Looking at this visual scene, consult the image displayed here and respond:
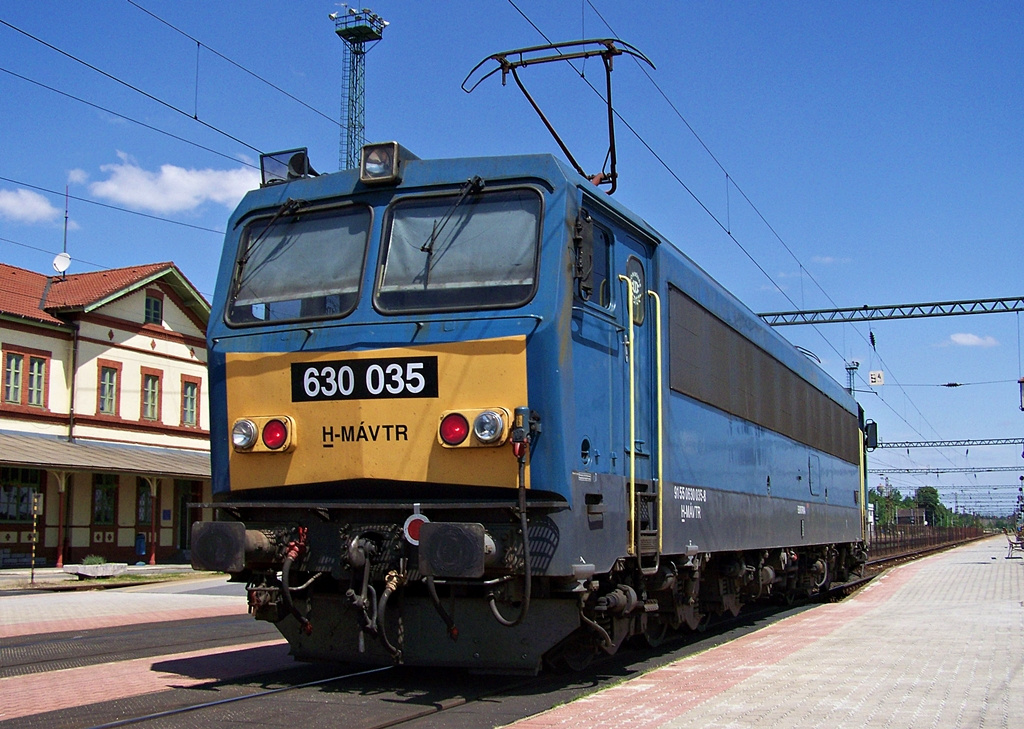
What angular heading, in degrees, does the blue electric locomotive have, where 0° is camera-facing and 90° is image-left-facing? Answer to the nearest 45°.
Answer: approximately 45°

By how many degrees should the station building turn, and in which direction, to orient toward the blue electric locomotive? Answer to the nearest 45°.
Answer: approximately 45° to its right

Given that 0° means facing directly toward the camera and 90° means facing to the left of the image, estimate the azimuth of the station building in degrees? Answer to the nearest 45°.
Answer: approximately 315°

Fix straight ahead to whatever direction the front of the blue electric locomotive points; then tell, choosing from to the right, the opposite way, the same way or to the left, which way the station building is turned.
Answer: to the left

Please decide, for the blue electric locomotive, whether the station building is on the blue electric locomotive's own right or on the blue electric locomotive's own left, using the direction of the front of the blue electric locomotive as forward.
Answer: on the blue electric locomotive's own right
